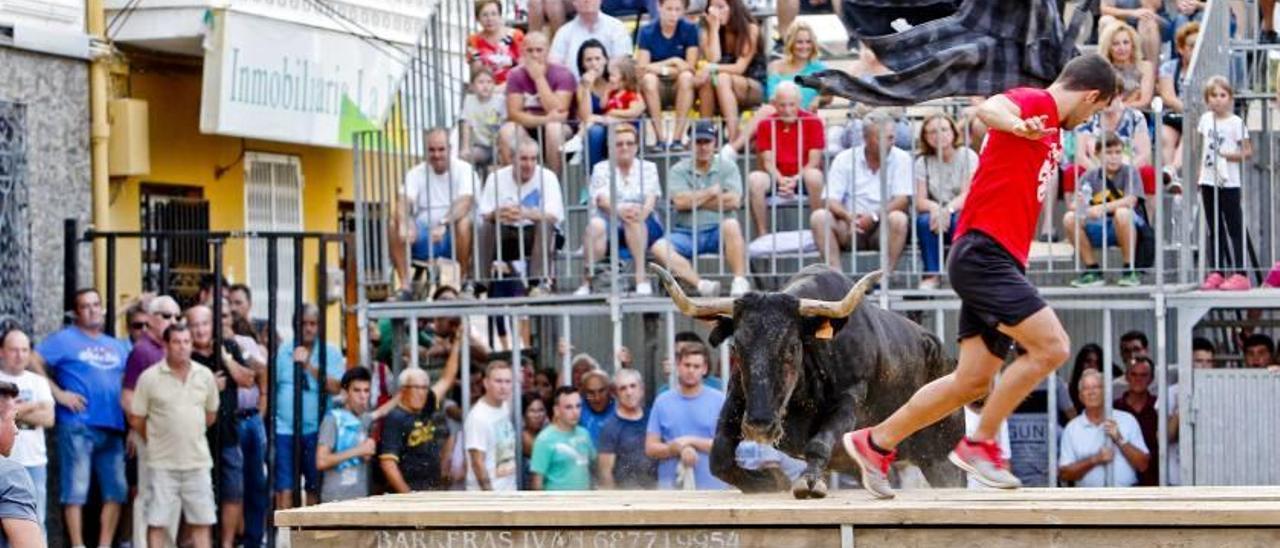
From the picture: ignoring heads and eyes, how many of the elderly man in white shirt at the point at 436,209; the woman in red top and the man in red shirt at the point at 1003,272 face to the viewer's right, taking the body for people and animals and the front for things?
1

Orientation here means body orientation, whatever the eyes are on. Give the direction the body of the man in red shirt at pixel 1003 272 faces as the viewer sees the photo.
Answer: to the viewer's right

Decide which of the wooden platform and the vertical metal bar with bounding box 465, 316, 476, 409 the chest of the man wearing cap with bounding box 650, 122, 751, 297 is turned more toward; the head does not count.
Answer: the wooden platform

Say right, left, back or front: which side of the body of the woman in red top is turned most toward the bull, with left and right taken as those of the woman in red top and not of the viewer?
front

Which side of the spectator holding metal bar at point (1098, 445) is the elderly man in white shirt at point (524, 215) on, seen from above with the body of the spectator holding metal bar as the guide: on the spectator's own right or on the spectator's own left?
on the spectator's own right

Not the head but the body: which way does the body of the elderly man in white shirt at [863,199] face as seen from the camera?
toward the camera

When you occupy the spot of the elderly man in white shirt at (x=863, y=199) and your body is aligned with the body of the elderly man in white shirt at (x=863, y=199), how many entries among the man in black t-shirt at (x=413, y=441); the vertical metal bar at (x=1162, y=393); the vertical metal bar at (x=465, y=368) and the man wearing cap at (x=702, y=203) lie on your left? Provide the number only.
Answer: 1

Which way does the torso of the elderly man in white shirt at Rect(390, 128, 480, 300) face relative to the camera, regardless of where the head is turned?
toward the camera
